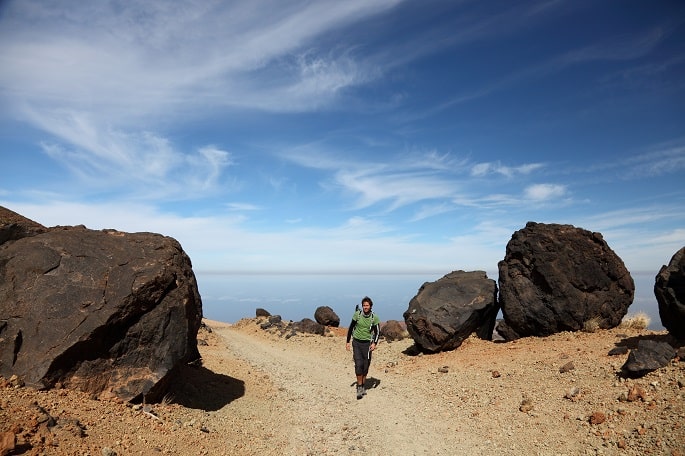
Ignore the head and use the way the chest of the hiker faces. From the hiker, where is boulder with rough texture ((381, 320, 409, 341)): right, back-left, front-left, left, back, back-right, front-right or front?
back

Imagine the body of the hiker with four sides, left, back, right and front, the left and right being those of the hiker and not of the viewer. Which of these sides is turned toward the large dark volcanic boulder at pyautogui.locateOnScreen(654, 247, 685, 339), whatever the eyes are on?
left

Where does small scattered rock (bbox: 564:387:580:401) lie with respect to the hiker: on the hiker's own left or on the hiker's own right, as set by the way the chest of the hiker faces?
on the hiker's own left

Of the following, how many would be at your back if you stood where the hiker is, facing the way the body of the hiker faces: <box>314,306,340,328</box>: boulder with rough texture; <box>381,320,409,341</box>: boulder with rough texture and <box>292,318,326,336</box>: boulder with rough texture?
3

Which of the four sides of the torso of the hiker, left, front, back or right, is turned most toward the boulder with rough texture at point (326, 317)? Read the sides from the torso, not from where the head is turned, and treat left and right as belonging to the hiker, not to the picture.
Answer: back

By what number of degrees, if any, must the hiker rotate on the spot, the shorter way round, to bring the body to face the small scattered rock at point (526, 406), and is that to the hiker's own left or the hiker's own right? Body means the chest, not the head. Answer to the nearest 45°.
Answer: approximately 45° to the hiker's own left

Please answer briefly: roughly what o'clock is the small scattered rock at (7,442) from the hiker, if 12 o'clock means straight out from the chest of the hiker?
The small scattered rock is roughly at 1 o'clock from the hiker.

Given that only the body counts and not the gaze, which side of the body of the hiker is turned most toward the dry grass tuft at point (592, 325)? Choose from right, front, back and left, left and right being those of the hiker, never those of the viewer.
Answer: left

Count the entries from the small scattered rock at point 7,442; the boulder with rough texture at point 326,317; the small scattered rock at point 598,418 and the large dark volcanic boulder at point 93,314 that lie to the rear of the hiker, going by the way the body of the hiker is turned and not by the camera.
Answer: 1

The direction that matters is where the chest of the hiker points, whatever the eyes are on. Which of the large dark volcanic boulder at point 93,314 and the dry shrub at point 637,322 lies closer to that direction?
the large dark volcanic boulder

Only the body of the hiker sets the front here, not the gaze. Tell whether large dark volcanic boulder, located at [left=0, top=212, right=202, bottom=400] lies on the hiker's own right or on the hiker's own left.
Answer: on the hiker's own right

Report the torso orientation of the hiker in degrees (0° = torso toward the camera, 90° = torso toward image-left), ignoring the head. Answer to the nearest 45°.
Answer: approximately 0°

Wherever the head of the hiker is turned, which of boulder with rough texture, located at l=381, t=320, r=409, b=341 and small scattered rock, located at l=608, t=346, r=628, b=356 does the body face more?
the small scattered rock

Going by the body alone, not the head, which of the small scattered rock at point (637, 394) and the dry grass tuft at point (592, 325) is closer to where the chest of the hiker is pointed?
the small scattered rock

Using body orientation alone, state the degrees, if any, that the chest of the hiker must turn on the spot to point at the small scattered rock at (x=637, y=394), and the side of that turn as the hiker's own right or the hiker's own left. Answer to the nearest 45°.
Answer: approximately 45° to the hiker's own left
